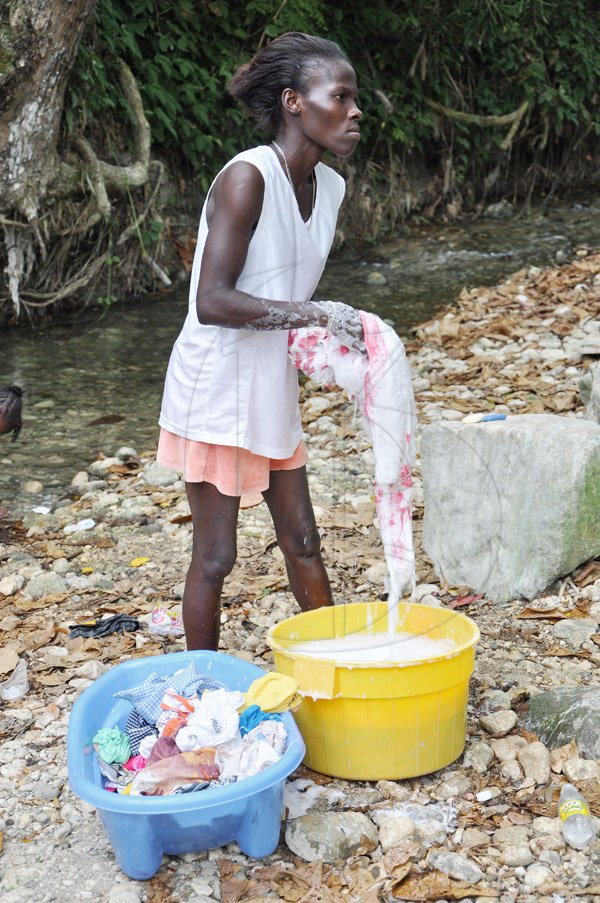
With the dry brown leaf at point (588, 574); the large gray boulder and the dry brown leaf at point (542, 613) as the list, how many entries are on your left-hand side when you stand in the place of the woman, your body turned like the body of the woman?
3

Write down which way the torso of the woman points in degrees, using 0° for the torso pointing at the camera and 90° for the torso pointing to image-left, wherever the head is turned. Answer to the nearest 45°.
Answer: approximately 315°

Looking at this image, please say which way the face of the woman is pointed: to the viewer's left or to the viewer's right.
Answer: to the viewer's right
